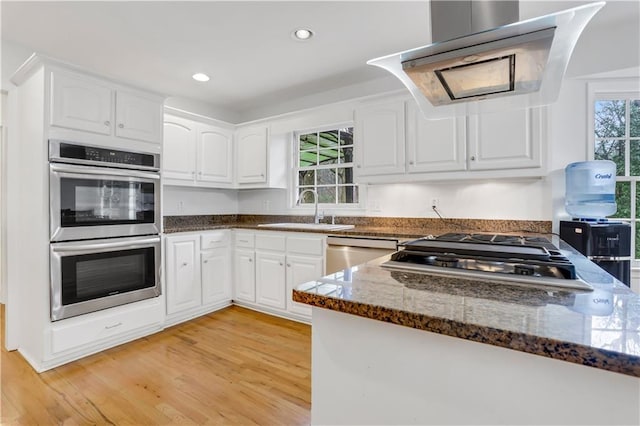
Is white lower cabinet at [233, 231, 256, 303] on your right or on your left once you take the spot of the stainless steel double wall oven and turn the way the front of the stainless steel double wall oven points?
on your left

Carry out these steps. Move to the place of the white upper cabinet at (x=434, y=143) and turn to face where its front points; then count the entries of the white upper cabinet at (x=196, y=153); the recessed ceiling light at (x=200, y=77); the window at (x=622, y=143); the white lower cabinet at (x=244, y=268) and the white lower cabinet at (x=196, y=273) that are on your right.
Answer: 4

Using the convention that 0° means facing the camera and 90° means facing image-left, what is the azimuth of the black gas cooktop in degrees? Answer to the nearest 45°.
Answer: approximately 0°

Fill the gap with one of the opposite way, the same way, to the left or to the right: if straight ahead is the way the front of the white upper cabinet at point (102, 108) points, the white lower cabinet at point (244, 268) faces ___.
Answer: to the right

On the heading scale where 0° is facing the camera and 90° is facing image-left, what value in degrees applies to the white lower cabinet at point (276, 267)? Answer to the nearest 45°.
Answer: approximately 45°

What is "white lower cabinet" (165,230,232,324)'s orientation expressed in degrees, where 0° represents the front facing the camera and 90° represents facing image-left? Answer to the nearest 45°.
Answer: approximately 315°

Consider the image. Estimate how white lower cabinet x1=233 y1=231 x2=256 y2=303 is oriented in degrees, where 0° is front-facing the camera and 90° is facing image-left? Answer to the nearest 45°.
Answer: approximately 45°
